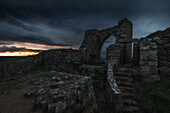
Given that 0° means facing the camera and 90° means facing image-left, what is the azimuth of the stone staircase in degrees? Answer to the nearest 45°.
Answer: approximately 0°

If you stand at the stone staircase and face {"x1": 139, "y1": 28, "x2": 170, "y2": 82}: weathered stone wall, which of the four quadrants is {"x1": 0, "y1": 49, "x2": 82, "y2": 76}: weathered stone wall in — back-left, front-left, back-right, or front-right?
back-left

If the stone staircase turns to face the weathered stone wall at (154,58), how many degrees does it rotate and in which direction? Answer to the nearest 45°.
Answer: approximately 135° to its left

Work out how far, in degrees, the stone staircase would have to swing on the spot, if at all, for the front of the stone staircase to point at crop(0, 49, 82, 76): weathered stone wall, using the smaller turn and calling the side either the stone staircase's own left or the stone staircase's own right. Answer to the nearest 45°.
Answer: approximately 90° to the stone staircase's own right
